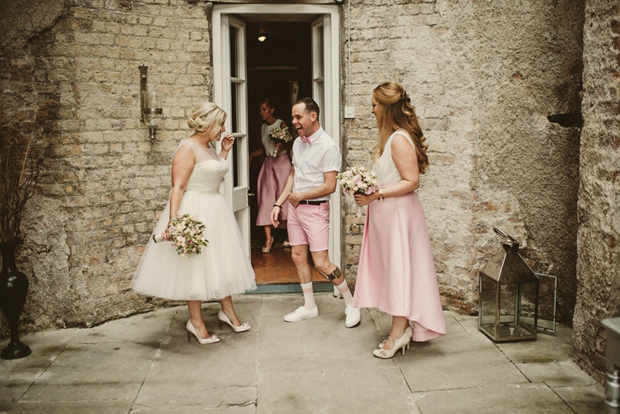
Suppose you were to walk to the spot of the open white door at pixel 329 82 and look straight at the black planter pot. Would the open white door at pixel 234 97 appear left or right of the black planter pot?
right

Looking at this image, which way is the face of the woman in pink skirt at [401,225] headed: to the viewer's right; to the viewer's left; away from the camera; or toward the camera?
to the viewer's left

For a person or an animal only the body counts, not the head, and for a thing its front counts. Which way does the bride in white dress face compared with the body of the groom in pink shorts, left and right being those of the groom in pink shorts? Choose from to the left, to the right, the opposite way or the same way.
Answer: to the left

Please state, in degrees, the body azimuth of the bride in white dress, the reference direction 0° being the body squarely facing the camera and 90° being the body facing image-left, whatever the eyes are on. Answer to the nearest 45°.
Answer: approximately 315°

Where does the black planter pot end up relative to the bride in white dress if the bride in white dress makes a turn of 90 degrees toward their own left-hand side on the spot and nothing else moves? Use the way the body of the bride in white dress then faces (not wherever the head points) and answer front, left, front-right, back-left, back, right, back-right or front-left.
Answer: back-left

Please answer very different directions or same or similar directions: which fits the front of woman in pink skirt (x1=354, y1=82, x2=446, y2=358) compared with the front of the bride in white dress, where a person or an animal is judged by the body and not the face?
very different directions

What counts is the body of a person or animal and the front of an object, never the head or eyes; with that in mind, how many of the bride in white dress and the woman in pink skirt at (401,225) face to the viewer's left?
1

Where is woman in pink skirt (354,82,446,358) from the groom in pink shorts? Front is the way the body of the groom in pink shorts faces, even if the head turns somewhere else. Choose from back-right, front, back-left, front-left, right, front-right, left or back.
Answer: left

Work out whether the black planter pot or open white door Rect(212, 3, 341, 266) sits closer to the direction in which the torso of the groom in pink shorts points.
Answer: the black planter pot

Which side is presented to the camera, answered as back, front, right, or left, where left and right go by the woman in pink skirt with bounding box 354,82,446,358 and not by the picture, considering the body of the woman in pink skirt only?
left

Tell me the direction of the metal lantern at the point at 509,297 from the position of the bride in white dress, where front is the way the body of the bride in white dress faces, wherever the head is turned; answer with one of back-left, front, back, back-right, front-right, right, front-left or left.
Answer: front-left

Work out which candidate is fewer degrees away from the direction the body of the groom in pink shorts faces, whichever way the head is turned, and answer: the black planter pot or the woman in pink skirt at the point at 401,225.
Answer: the black planter pot

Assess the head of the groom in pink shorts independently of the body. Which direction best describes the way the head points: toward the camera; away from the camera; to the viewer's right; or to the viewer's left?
to the viewer's left

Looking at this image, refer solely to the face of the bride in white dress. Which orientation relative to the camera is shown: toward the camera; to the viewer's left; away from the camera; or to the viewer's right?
to the viewer's right
